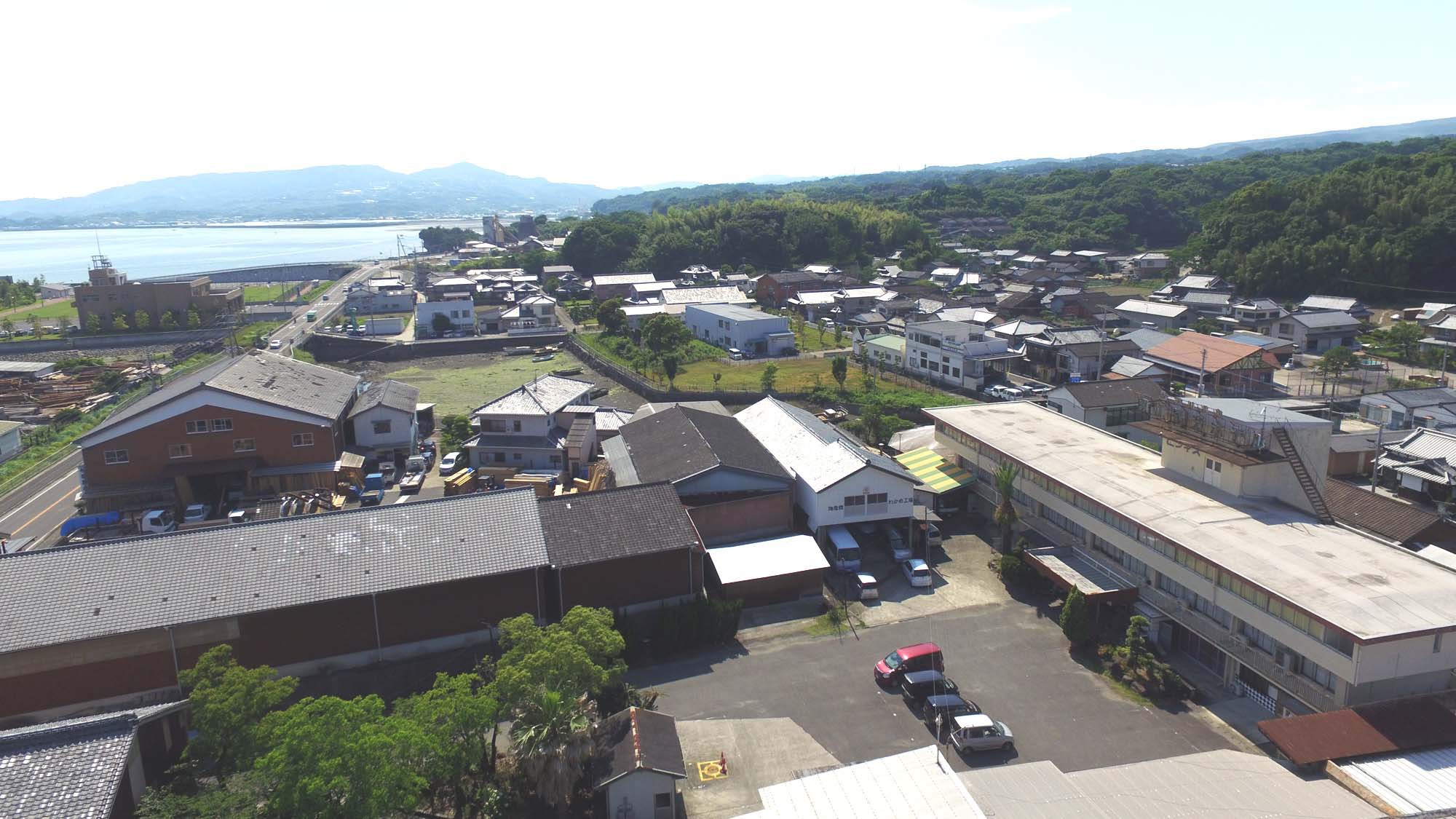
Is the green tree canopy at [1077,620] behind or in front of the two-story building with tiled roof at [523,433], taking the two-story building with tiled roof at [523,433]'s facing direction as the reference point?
in front

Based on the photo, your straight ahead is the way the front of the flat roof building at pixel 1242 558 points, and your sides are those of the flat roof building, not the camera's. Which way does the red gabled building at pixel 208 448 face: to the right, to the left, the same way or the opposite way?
to the left

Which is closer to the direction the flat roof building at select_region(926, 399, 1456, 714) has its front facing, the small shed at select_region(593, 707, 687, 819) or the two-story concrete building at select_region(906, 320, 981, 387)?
the small shed

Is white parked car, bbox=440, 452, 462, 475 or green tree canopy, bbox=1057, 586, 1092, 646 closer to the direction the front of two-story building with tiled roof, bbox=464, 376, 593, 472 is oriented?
the green tree canopy

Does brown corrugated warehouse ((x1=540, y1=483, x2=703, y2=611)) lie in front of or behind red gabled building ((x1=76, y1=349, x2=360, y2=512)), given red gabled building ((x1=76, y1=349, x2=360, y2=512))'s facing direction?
in front

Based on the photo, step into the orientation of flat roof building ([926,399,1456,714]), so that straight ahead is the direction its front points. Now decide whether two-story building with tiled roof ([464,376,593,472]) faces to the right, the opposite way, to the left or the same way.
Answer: to the left

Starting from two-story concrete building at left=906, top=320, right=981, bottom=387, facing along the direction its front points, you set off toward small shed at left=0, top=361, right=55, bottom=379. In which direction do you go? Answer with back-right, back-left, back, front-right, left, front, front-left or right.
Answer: front-right

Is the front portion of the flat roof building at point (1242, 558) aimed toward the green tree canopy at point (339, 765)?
yes

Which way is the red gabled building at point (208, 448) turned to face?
toward the camera

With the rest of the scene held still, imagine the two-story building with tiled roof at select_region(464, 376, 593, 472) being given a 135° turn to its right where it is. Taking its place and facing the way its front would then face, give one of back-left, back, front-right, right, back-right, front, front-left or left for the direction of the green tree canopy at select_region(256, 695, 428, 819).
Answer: back-left

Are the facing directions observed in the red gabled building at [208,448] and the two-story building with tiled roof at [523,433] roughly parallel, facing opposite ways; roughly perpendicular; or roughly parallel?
roughly parallel

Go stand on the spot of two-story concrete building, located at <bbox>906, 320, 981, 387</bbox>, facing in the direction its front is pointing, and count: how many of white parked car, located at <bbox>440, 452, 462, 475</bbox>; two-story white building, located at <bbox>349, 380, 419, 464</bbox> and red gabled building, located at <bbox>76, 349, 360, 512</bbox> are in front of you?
3

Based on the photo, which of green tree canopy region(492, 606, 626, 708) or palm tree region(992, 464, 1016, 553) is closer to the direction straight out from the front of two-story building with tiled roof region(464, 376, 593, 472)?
the green tree canopy

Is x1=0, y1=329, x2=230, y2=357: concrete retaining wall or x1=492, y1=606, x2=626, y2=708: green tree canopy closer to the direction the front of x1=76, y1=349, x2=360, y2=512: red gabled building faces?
the green tree canopy

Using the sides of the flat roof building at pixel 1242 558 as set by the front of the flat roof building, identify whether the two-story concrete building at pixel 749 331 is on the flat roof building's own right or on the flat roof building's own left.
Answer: on the flat roof building's own right

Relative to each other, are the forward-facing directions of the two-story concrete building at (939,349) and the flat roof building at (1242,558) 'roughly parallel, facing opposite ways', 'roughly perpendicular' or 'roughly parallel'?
roughly parallel

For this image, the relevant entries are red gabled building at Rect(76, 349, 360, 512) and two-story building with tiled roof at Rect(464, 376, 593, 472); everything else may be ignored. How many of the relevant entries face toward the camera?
2

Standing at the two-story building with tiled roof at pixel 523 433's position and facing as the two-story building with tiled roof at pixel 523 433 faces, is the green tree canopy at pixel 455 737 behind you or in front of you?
in front
